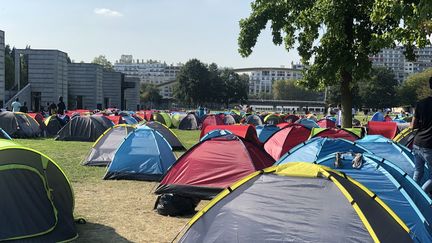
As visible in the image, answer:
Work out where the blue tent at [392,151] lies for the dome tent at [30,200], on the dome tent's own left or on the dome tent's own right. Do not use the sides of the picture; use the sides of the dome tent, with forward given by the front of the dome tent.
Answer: on the dome tent's own left

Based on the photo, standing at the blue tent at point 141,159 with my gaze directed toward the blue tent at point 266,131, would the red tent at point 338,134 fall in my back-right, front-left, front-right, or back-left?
front-right

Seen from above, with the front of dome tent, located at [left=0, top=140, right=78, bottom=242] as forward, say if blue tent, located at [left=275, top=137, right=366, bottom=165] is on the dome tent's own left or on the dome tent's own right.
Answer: on the dome tent's own left

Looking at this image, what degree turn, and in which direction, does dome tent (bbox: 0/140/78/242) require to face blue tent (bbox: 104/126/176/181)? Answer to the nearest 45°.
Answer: approximately 135° to its left

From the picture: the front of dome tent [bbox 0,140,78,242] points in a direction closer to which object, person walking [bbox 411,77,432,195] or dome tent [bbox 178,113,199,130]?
the person walking

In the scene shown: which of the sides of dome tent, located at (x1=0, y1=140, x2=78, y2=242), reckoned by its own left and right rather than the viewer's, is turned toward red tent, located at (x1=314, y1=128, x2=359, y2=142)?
left

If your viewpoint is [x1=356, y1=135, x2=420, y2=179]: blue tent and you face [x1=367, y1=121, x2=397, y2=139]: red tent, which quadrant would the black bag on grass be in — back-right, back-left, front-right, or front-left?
back-left
